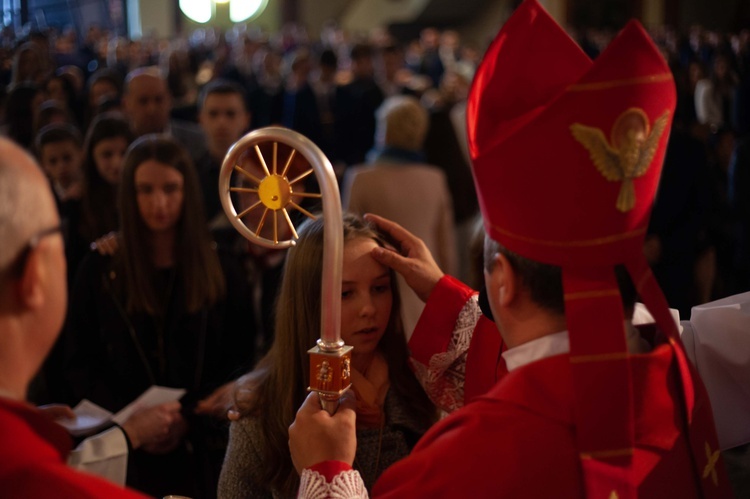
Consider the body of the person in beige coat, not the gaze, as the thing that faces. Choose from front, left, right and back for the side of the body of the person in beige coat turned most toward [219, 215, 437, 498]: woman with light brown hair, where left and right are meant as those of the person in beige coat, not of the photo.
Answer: back

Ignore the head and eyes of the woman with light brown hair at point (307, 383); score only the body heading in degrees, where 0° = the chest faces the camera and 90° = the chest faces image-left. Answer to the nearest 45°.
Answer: approximately 315°

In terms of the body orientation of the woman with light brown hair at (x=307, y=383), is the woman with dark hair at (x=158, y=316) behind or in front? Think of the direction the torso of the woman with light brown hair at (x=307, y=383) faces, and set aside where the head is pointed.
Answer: behind

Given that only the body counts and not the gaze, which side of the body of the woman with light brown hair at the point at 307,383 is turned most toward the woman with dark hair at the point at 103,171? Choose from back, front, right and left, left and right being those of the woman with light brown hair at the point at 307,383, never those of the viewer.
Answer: back

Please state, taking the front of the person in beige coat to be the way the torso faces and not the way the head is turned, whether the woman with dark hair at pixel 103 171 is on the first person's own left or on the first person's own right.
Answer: on the first person's own left

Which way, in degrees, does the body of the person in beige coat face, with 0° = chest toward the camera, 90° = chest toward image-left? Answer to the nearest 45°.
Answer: approximately 180°

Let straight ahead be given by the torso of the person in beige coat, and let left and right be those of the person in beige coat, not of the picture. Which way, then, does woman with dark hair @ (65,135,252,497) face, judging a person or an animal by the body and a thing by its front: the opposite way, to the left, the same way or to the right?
the opposite way

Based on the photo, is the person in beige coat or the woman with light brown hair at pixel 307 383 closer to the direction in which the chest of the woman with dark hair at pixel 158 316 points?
the woman with light brown hair

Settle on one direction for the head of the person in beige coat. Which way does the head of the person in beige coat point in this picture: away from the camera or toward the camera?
away from the camera
